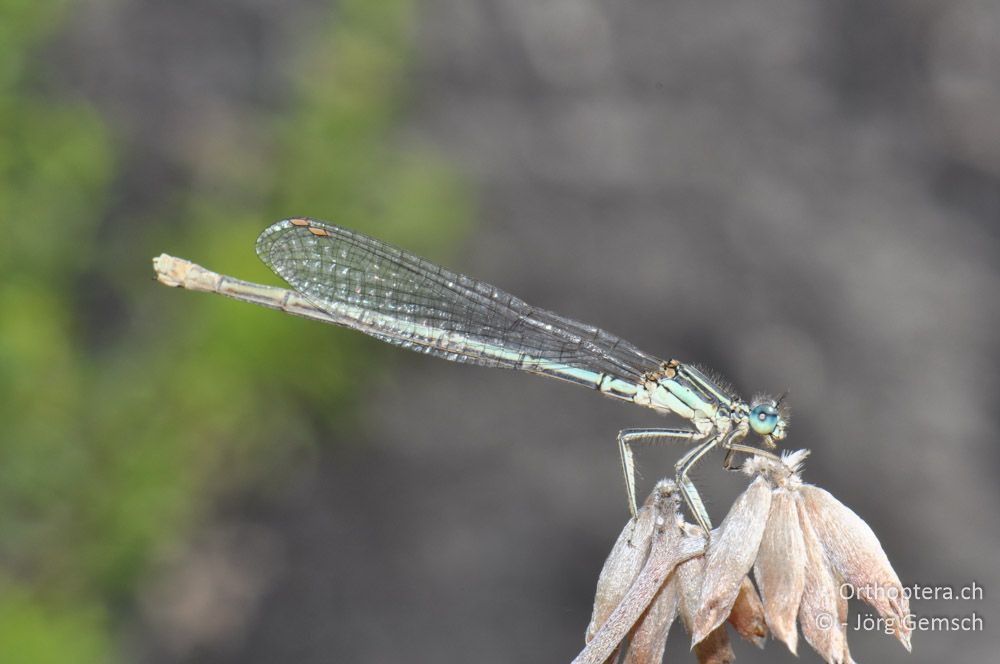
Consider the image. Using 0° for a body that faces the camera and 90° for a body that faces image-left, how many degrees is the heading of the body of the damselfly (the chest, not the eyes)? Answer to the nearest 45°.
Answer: approximately 270°
